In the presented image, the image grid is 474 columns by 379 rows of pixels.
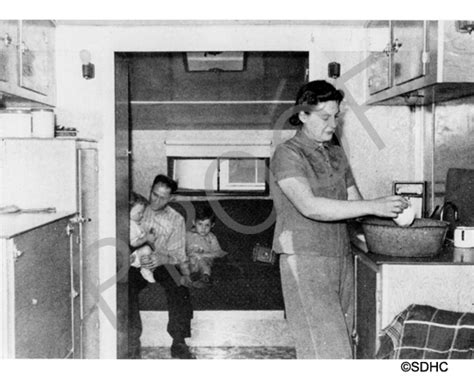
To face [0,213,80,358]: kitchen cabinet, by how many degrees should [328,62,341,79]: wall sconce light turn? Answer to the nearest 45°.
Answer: approximately 45° to its right

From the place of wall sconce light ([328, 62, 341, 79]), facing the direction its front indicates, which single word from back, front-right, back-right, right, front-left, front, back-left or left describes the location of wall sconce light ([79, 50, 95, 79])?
right

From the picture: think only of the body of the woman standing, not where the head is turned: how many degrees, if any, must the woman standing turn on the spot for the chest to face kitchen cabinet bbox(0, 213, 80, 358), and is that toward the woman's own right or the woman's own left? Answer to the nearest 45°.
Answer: approximately 135° to the woman's own right

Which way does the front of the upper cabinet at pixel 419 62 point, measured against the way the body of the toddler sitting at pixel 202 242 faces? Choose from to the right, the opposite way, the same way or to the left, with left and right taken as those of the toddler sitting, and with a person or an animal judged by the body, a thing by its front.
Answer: to the right

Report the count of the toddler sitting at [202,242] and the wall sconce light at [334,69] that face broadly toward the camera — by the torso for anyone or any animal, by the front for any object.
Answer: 2

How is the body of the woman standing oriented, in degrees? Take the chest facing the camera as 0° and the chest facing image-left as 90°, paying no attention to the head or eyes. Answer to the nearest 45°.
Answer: approximately 315°

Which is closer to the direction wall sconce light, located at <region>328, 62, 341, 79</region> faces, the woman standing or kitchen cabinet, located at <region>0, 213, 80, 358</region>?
the woman standing

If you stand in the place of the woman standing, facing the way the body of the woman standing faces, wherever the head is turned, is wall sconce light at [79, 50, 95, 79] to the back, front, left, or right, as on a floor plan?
back

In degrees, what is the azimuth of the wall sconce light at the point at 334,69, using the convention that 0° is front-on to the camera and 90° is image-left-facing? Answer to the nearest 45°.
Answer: approximately 0°

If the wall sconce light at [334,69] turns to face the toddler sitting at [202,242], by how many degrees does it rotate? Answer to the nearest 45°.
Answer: approximately 135° to its right
